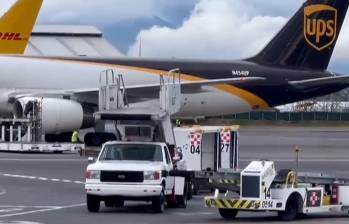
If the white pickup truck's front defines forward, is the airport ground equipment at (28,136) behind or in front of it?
behind

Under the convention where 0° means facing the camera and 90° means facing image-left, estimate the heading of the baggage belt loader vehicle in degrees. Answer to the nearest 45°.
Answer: approximately 45°

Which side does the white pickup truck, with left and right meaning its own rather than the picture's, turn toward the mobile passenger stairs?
back

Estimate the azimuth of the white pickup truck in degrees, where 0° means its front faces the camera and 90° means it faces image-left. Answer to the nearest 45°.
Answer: approximately 0°
